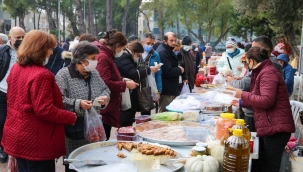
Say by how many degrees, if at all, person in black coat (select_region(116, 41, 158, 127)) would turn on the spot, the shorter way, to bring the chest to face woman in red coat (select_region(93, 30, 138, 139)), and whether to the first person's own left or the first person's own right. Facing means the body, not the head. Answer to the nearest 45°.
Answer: approximately 90° to the first person's own right

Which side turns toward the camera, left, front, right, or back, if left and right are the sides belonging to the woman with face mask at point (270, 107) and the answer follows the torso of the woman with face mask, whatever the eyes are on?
left

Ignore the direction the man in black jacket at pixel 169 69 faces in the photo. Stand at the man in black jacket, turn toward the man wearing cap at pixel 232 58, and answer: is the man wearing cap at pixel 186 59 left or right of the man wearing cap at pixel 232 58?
left

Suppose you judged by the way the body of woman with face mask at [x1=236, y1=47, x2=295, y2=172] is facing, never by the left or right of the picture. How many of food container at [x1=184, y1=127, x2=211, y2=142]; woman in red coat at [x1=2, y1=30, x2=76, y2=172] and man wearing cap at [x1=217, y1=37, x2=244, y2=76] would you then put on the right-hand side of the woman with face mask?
1

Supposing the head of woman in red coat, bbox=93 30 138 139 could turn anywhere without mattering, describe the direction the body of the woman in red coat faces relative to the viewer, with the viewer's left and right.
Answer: facing to the right of the viewer

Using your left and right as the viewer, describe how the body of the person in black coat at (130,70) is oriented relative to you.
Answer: facing to the right of the viewer

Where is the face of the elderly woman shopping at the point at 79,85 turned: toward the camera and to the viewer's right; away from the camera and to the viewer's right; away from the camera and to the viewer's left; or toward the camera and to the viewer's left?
toward the camera and to the viewer's right

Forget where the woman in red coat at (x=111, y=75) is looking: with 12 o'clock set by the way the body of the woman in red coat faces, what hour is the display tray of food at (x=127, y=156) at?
The display tray of food is roughly at 3 o'clock from the woman in red coat.

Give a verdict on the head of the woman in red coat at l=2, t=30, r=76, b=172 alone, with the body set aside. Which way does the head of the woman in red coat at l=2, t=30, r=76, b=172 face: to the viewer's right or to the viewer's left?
to the viewer's right

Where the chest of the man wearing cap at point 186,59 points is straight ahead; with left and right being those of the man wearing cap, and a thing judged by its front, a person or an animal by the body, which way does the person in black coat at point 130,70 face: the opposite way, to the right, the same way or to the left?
to the left
